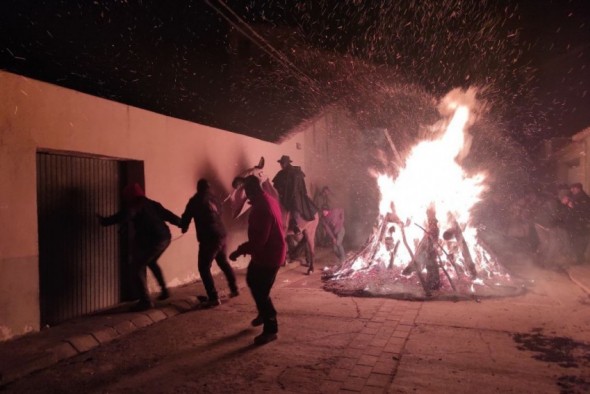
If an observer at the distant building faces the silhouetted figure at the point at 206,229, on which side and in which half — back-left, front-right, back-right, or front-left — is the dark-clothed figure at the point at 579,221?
front-left

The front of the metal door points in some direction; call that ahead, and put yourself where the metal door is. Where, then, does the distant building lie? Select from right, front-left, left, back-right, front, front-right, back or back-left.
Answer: front-left

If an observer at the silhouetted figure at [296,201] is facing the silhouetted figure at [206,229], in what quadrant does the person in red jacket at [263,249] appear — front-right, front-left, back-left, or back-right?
front-left

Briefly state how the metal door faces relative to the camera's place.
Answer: facing the viewer and to the right of the viewer

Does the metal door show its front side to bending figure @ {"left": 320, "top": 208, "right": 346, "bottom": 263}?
no

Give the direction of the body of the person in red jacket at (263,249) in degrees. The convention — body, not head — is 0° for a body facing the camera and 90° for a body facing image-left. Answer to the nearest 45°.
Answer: approximately 90°

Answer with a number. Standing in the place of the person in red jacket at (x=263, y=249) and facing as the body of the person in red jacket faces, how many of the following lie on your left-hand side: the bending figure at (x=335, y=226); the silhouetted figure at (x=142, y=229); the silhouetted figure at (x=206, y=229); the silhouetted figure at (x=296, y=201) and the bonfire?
0

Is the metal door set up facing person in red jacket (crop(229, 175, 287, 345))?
yes

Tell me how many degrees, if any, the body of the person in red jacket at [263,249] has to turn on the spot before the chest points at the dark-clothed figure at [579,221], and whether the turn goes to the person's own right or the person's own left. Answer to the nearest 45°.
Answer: approximately 135° to the person's own right

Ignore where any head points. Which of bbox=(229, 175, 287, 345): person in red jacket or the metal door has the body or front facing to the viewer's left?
the person in red jacket
